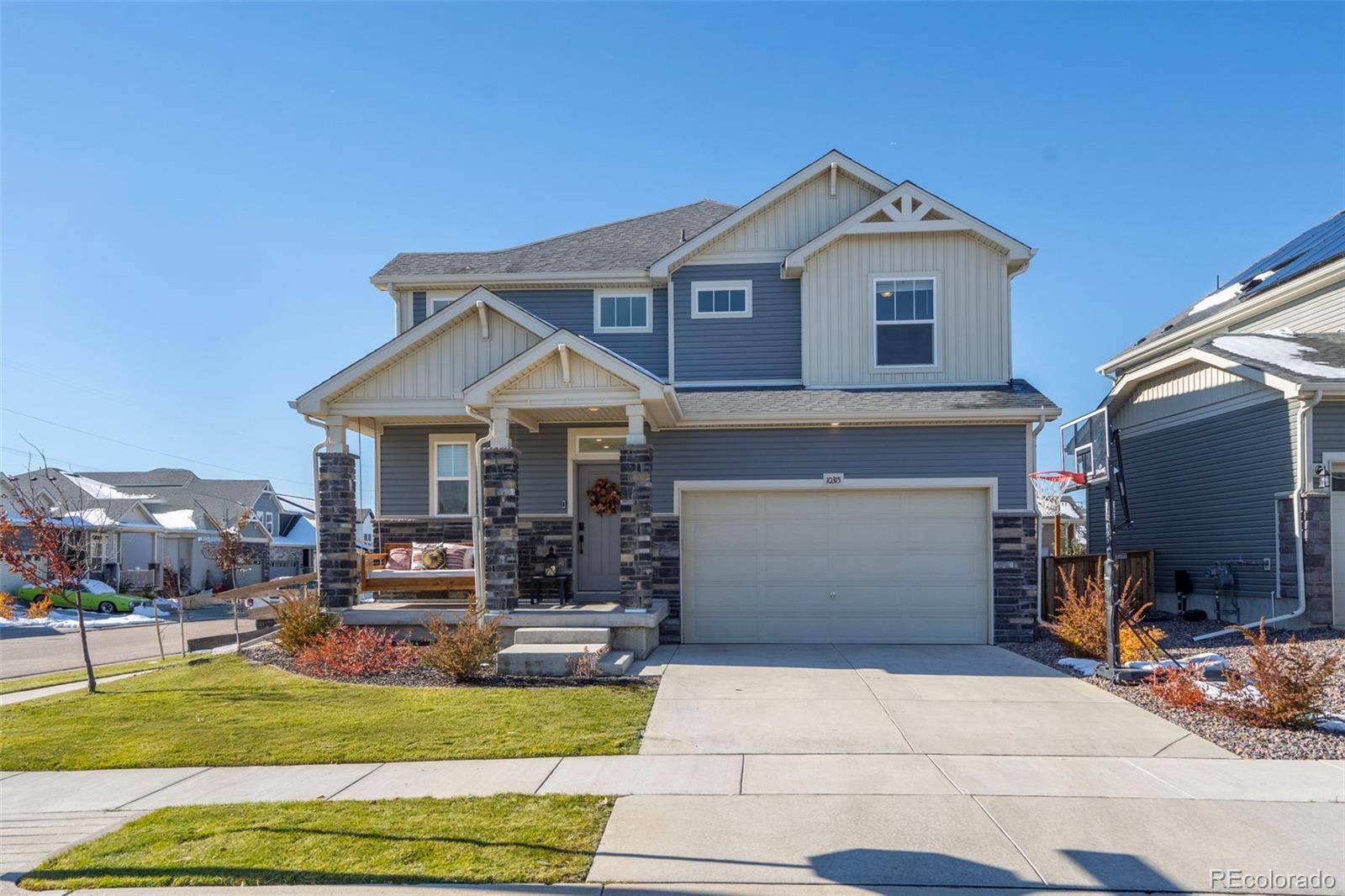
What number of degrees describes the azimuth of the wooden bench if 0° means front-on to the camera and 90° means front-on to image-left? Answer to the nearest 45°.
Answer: approximately 0°

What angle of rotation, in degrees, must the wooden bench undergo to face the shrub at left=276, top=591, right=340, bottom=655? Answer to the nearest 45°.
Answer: approximately 45° to its right

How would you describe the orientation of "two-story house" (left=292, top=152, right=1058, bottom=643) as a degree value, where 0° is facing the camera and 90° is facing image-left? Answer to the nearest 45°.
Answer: approximately 0°

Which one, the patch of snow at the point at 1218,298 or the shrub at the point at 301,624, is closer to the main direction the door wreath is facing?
the shrub
